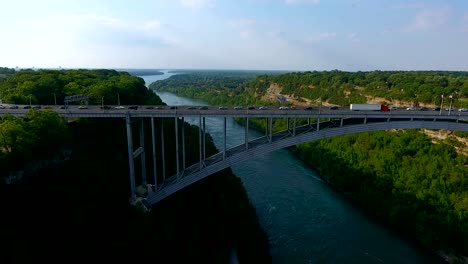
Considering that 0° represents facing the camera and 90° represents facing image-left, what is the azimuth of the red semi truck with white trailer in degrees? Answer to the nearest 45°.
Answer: approximately 270°
